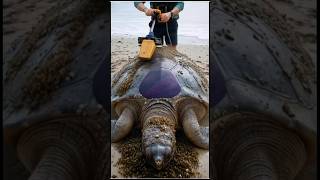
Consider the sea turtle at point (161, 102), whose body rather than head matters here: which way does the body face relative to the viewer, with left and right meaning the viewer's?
facing the viewer
